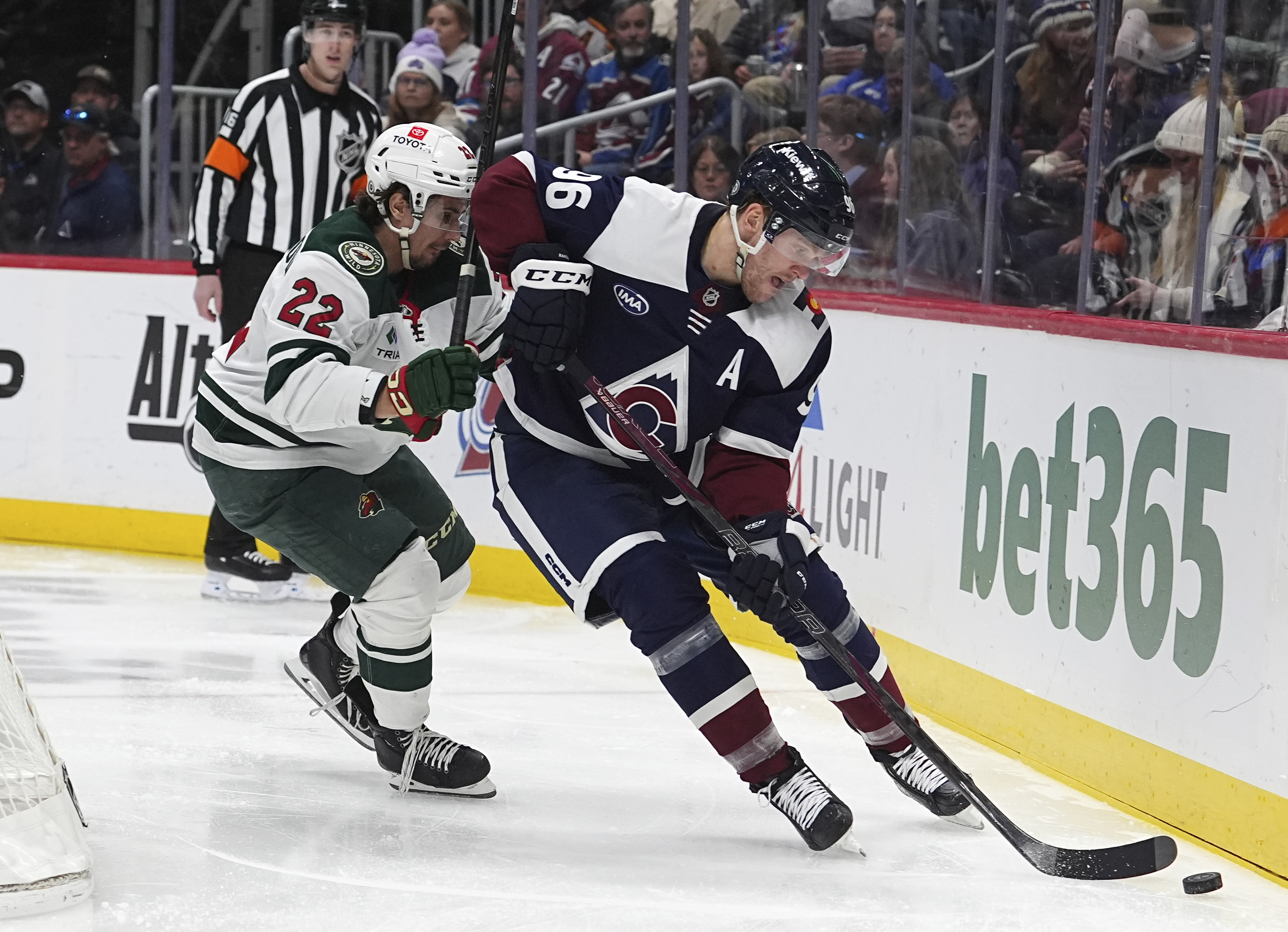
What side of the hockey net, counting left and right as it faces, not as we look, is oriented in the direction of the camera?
left

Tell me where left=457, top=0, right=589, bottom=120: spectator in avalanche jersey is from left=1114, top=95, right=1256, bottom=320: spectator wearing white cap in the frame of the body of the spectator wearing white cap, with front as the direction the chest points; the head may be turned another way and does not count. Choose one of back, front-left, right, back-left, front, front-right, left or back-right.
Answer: right

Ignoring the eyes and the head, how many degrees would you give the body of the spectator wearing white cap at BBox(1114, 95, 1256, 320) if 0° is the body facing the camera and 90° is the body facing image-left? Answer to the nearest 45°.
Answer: approximately 45°

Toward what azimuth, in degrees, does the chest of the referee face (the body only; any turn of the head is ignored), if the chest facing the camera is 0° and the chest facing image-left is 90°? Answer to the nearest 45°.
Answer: approximately 315°

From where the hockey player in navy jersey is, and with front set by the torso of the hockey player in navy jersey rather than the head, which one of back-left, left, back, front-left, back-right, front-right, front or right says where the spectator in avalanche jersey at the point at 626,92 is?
back-left

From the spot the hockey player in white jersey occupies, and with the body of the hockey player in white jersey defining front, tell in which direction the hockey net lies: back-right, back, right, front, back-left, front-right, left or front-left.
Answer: right

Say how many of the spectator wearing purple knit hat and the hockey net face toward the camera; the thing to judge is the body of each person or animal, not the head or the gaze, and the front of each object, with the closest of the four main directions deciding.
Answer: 1

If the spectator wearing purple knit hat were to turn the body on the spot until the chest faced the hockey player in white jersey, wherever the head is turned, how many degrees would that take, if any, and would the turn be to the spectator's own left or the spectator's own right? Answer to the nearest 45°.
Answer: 0° — they already face them

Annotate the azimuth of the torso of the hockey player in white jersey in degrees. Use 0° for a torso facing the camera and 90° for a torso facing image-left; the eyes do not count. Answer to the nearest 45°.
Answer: approximately 315°

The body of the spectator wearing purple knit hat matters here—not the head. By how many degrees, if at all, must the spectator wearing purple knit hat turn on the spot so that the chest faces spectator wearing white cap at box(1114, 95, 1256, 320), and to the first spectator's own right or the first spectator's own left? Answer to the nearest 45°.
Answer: approximately 45° to the first spectator's own left
